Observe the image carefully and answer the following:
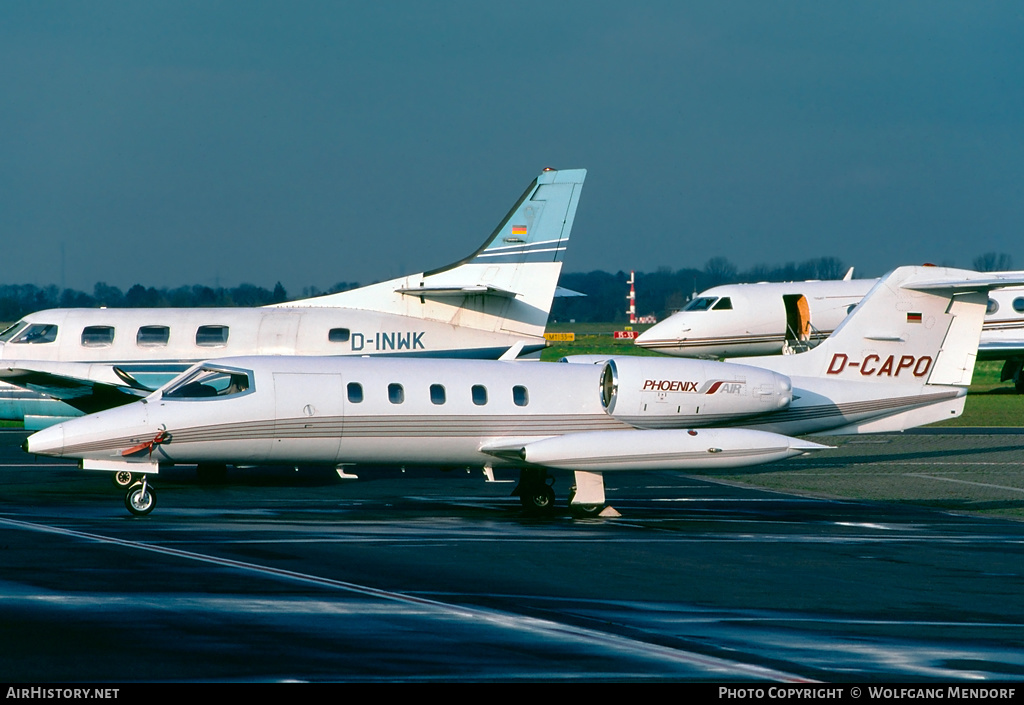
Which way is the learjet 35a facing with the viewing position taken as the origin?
facing to the left of the viewer

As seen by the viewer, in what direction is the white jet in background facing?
to the viewer's left

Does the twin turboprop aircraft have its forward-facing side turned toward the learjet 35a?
no

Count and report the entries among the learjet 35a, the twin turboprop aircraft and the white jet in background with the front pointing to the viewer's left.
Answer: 3

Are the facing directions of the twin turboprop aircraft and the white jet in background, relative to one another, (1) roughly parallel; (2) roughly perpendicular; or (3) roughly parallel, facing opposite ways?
roughly parallel

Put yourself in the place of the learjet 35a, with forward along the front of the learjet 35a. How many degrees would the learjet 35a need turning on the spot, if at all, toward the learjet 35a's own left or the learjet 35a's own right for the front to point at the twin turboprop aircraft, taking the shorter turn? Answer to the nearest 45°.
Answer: approximately 45° to the learjet 35a's own right

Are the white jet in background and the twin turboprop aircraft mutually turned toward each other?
no

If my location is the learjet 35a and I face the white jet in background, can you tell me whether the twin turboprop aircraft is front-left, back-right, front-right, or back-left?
front-left

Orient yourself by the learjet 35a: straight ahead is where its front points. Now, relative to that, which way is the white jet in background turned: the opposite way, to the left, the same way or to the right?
the same way

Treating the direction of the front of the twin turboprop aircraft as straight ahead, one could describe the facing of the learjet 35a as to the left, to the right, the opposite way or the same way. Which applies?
the same way

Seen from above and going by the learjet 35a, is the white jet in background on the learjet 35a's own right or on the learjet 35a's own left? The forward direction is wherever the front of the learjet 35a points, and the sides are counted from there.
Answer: on the learjet 35a's own right

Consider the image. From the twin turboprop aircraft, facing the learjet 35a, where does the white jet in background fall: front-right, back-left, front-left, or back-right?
back-left

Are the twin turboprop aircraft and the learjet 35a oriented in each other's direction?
no

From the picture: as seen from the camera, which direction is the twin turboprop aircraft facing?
to the viewer's left

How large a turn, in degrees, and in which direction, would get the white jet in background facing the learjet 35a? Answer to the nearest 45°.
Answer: approximately 90° to its left

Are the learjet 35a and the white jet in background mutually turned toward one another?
no
